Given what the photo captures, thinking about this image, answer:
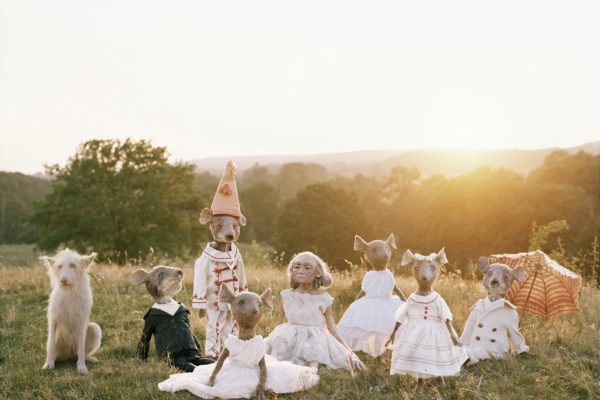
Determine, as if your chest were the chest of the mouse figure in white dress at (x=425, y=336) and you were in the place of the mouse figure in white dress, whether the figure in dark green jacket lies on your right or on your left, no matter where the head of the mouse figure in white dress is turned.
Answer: on your right

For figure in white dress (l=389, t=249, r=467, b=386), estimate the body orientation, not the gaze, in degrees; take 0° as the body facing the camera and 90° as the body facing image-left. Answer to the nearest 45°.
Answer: approximately 0°

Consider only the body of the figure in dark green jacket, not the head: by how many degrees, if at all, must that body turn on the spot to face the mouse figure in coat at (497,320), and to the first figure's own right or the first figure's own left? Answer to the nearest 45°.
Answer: approximately 45° to the first figure's own left

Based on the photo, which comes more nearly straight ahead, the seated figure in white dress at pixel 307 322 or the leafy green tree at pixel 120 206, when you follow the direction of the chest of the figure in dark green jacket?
the seated figure in white dress

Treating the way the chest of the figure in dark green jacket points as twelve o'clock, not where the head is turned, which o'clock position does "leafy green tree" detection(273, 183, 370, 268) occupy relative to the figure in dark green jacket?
The leafy green tree is roughly at 8 o'clock from the figure in dark green jacket.

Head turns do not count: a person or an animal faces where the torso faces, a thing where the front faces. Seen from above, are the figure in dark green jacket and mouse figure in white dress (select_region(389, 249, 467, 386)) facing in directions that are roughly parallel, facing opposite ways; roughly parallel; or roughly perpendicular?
roughly perpendicular

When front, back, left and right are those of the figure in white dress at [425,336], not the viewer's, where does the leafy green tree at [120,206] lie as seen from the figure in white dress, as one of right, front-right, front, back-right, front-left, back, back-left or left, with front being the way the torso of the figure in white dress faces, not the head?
back-right

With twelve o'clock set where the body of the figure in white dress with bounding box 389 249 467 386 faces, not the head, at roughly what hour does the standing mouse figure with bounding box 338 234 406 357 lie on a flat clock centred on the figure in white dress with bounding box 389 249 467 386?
the standing mouse figure with bounding box 338 234 406 357 is roughly at 5 o'clock from the figure in white dress with bounding box 389 249 467 386.
